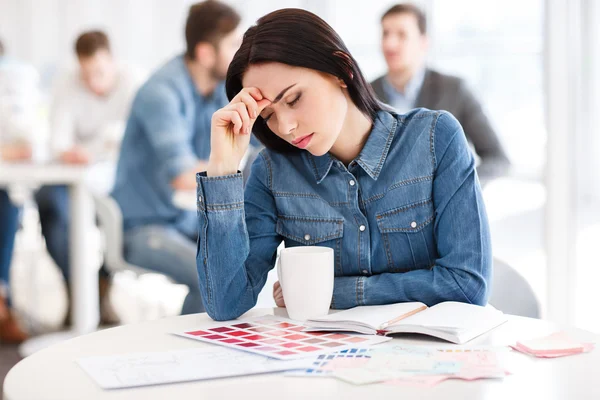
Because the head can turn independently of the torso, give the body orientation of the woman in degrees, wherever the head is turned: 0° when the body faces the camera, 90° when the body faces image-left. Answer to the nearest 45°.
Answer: approximately 0°

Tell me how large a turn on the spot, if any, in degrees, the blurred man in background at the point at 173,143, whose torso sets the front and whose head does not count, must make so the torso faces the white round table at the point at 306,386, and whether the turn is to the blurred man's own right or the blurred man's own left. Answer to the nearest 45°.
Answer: approximately 90° to the blurred man's own right

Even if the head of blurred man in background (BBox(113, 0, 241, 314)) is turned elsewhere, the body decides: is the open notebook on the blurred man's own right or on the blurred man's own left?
on the blurred man's own right

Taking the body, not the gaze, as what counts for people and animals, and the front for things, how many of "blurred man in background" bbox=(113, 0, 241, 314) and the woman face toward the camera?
1

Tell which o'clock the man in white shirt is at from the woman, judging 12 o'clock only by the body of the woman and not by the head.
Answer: The man in white shirt is roughly at 5 o'clock from the woman.

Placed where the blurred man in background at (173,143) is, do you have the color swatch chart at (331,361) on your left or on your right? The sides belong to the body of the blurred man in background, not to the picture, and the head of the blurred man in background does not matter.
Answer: on your right

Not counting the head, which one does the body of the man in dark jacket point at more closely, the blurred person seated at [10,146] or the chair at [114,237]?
the chair
